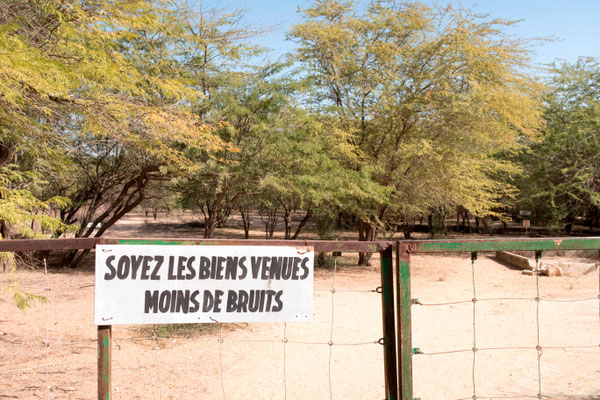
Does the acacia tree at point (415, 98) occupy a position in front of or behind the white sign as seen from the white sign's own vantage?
behind

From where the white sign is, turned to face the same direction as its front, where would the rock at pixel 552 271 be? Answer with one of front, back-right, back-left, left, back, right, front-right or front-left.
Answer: back-left

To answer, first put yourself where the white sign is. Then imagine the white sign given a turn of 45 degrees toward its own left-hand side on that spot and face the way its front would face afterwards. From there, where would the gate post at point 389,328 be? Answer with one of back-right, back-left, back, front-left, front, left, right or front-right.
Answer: front-left

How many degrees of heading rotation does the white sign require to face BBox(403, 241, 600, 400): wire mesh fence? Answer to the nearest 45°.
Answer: approximately 135° to its left

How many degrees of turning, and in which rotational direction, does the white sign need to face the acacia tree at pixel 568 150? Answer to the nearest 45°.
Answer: approximately 135° to its left

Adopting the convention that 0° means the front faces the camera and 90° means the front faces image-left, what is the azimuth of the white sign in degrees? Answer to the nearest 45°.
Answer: approximately 0°
